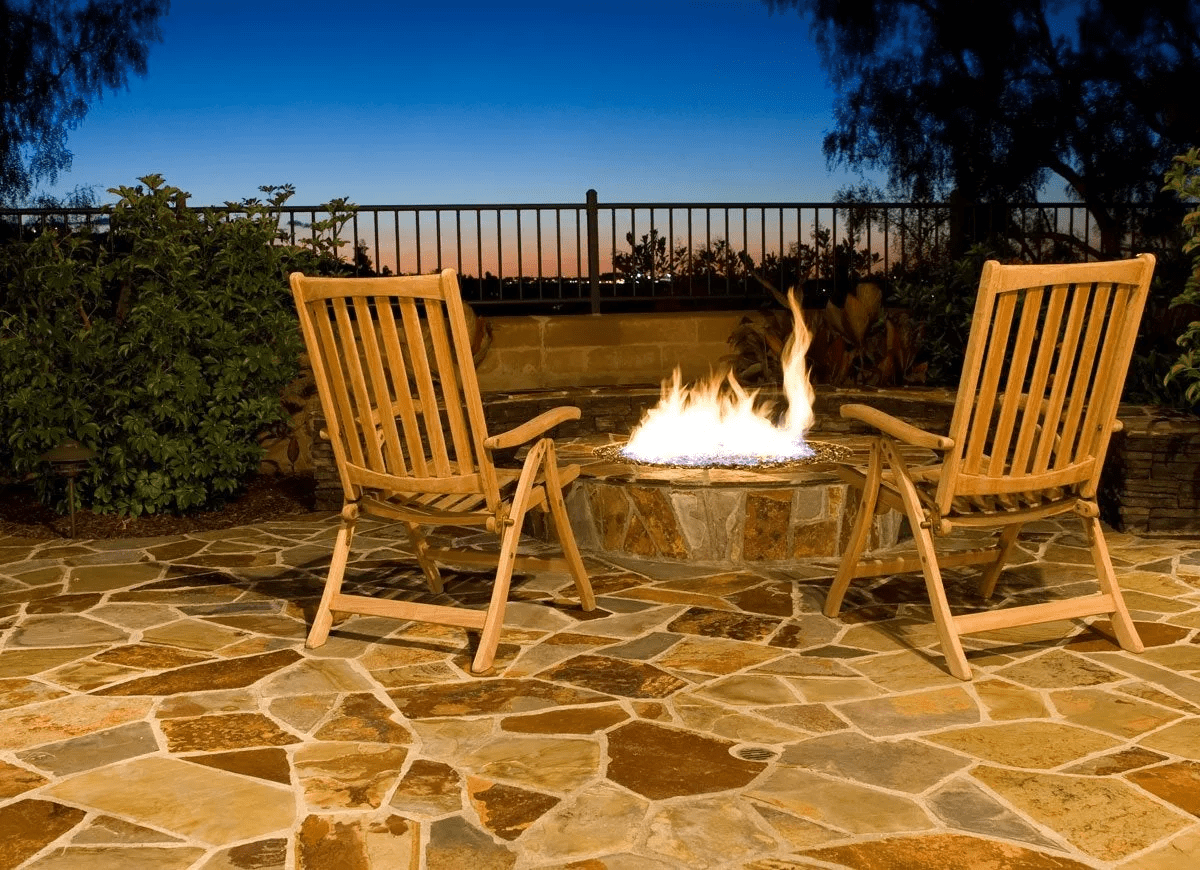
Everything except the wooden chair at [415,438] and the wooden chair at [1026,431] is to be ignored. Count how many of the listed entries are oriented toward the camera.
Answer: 0

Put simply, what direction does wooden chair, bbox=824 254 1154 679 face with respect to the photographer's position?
facing away from the viewer and to the left of the viewer

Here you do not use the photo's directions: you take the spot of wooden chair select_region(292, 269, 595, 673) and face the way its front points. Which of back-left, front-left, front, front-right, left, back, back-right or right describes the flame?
front

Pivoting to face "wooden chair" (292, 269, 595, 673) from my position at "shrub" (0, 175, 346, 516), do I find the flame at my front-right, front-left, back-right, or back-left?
front-left

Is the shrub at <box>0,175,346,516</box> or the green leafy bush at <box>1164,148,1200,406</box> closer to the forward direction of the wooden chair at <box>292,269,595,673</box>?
the green leafy bush

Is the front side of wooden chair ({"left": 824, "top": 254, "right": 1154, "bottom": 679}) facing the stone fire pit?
yes

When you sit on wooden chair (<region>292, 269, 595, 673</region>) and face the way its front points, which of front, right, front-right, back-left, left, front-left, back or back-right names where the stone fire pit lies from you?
front

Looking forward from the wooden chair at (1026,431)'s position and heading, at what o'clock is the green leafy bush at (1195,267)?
The green leafy bush is roughly at 2 o'clock from the wooden chair.

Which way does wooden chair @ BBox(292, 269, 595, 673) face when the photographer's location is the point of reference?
facing away from the viewer and to the right of the viewer
